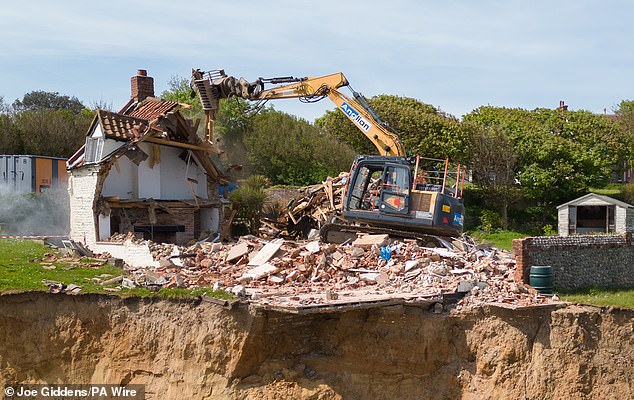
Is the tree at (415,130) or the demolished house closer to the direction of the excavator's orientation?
the demolished house

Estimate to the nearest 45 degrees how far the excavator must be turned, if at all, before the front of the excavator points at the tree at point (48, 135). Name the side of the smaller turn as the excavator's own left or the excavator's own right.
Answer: approximately 45° to the excavator's own right

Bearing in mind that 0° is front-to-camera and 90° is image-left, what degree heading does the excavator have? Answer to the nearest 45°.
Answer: approximately 90°

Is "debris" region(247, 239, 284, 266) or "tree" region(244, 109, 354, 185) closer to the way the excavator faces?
the debris

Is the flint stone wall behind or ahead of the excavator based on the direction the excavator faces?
behind

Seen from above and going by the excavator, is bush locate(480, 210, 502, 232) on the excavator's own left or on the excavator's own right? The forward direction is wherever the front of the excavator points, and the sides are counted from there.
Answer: on the excavator's own right

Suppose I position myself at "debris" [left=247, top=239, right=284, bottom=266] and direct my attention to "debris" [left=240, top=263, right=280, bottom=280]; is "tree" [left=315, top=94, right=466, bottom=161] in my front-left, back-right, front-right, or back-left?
back-left

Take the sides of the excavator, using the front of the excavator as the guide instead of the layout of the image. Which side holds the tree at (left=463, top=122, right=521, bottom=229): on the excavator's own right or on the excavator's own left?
on the excavator's own right

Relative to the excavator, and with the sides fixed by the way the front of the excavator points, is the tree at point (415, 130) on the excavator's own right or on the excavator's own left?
on the excavator's own right

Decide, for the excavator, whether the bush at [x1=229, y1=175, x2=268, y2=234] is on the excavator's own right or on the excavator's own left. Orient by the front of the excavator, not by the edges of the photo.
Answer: on the excavator's own right

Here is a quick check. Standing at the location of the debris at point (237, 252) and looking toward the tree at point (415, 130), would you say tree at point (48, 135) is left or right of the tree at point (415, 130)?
left

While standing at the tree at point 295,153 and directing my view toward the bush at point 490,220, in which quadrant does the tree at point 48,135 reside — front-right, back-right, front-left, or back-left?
back-right
